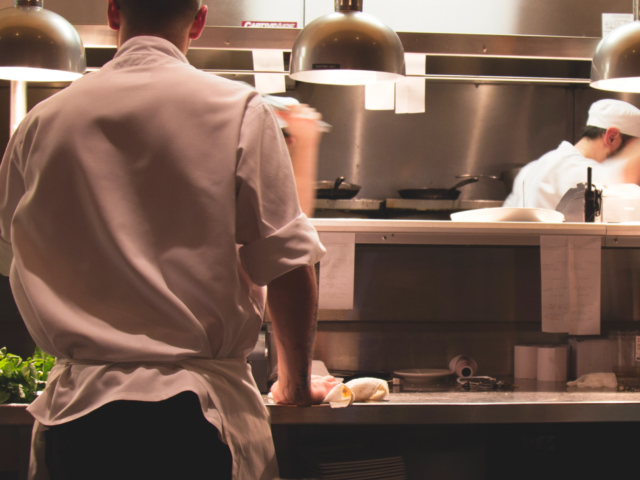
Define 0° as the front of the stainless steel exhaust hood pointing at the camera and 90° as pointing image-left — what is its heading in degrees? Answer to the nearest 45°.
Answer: approximately 0°
